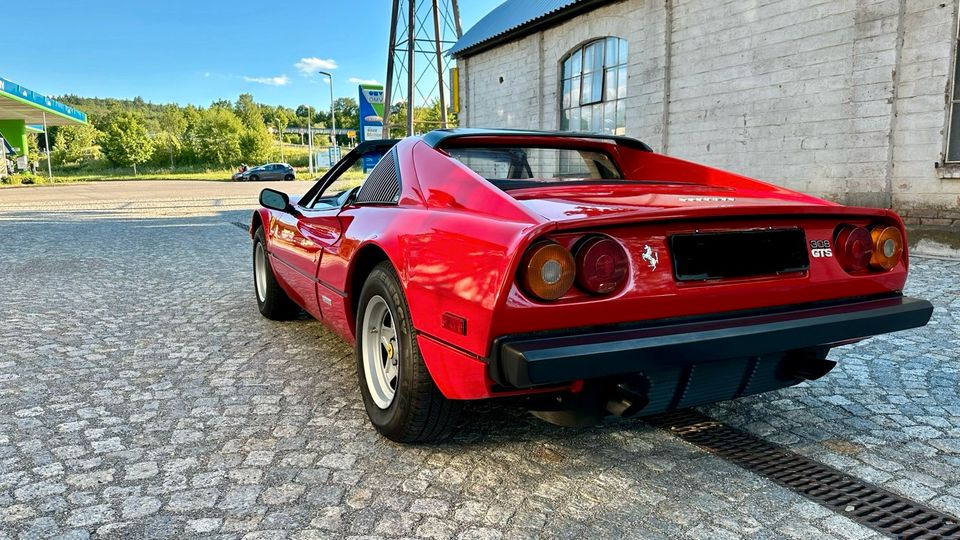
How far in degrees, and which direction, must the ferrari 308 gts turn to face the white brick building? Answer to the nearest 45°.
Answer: approximately 45° to its right

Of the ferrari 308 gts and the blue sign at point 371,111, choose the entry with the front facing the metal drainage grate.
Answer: the blue sign

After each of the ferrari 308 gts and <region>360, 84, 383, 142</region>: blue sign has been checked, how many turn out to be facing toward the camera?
1

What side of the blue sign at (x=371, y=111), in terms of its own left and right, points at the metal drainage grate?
front

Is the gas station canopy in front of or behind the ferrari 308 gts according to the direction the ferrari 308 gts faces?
in front

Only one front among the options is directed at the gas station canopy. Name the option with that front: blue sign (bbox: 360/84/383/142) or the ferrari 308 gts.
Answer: the ferrari 308 gts

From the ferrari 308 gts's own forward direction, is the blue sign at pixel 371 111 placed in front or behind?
in front

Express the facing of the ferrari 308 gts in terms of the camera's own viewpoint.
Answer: facing away from the viewer and to the left of the viewer

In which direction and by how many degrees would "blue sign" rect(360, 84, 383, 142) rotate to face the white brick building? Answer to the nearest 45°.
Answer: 0° — it already faces it

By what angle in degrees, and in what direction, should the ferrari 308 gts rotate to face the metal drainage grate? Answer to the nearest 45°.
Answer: approximately 135° to its right

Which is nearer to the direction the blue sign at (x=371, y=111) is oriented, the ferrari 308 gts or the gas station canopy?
the ferrari 308 gts

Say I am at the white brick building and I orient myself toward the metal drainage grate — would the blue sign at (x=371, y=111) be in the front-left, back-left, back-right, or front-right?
back-right

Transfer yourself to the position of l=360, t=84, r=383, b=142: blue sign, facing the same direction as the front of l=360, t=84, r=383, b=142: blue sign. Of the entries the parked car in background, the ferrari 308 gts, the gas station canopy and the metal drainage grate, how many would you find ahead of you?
2

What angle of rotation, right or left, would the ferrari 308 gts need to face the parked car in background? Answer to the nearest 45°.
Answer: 0° — it already faces it
